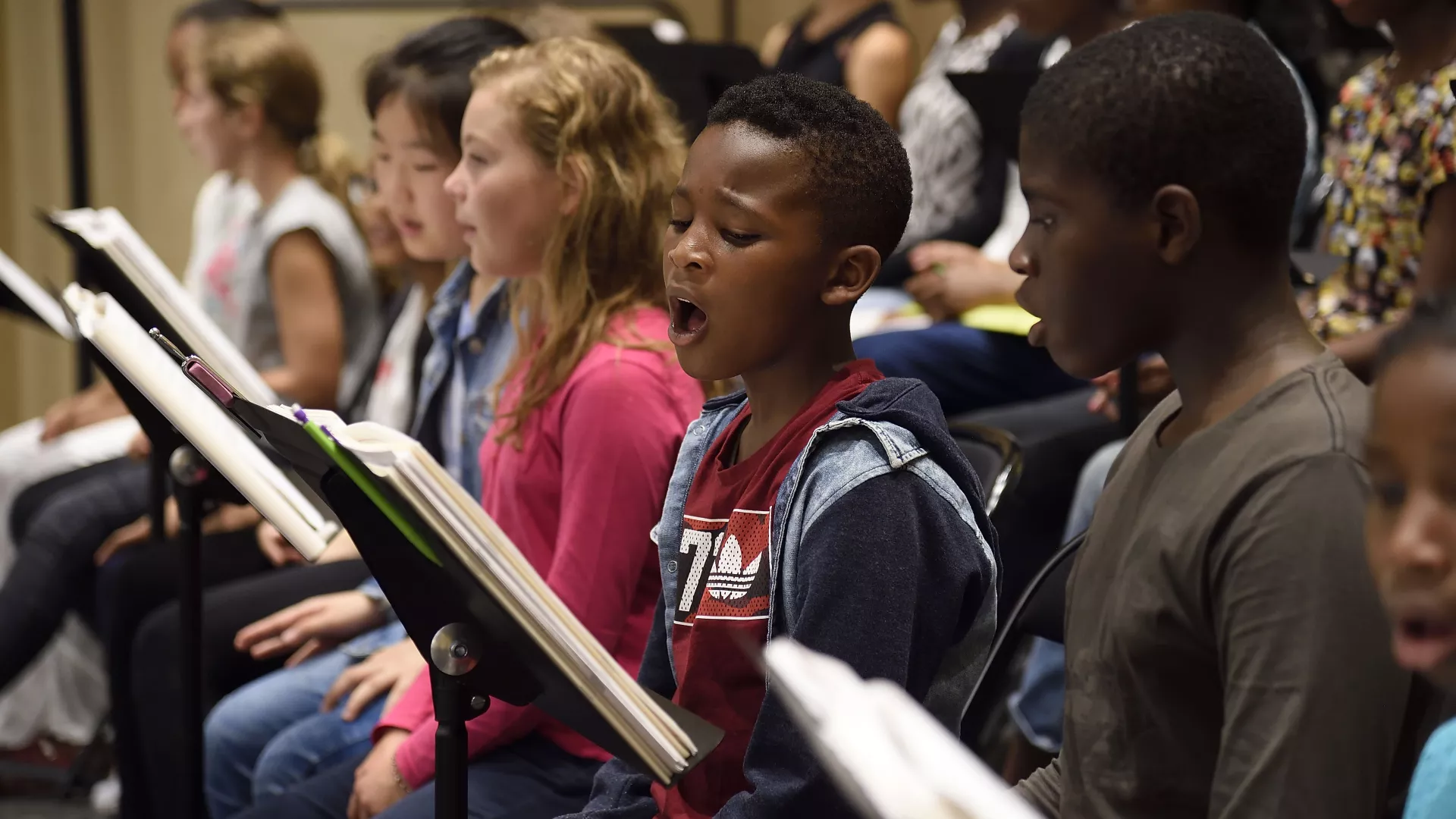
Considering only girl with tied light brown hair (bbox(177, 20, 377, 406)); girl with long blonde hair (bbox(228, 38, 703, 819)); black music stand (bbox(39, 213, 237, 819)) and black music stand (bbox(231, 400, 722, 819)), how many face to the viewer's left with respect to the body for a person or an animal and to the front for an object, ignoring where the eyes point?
2

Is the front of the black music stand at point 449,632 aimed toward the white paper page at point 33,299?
no

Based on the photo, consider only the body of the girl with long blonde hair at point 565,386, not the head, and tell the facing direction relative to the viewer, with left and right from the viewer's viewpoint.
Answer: facing to the left of the viewer

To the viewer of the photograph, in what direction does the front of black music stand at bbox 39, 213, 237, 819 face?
facing to the right of the viewer

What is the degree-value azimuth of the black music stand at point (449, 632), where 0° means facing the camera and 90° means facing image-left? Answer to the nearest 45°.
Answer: approximately 270°

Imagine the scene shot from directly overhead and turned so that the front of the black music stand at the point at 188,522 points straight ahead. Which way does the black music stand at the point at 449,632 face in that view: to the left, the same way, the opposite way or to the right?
the same way

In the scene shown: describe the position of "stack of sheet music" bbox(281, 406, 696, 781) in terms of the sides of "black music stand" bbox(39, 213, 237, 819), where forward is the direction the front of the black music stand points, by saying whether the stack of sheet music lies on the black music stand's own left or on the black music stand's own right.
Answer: on the black music stand's own right

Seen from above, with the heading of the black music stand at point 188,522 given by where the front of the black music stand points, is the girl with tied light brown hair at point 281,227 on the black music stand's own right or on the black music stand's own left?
on the black music stand's own left

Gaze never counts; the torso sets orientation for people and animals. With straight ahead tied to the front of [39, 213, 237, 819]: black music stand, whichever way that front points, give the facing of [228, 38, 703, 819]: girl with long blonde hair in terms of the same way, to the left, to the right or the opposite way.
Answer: the opposite way

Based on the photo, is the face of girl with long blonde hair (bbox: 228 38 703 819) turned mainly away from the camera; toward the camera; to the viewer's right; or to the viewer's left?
to the viewer's left

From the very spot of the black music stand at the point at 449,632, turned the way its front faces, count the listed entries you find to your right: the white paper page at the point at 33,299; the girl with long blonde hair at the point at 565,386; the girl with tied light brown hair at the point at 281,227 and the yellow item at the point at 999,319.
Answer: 0

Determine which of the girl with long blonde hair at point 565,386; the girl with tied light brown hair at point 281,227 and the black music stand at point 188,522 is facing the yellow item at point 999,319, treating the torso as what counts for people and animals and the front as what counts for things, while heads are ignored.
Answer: the black music stand

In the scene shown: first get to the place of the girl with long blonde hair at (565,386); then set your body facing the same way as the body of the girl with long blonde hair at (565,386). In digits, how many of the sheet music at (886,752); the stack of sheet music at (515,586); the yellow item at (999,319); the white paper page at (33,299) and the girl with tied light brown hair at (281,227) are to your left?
2

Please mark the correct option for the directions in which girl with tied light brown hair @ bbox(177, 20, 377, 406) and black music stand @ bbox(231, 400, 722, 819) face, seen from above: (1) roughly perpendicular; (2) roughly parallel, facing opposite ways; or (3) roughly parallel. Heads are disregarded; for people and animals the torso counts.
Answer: roughly parallel, facing opposite ways

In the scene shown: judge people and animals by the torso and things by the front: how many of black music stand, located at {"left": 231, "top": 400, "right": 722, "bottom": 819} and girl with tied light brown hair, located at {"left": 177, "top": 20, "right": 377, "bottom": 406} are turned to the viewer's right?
1

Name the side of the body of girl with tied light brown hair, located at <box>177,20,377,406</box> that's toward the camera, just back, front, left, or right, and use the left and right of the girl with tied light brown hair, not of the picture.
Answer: left

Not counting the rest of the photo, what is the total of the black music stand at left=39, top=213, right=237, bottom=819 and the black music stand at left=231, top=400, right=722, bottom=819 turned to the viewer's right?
2

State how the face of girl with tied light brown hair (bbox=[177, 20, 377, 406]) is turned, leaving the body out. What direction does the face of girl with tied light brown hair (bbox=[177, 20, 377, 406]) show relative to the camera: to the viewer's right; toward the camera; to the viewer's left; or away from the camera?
to the viewer's left
